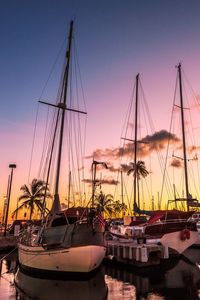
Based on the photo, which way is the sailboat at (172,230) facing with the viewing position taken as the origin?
facing away from the viewer and to the left of the viewer

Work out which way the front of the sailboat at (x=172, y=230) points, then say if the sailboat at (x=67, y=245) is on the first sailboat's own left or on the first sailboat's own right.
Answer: on the first sailboat's own left

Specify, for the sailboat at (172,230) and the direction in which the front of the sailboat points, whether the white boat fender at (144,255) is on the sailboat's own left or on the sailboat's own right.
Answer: on the sailboat's own left

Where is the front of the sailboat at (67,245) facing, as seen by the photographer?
facing away from the viewer and to the left of the viewer

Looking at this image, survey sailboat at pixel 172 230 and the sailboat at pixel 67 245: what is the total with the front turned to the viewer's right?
0
